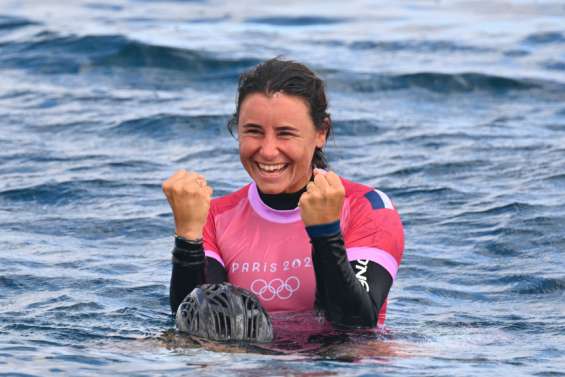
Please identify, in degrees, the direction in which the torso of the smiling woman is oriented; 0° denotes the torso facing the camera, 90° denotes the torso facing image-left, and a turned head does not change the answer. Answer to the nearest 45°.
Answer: approximately 45°
